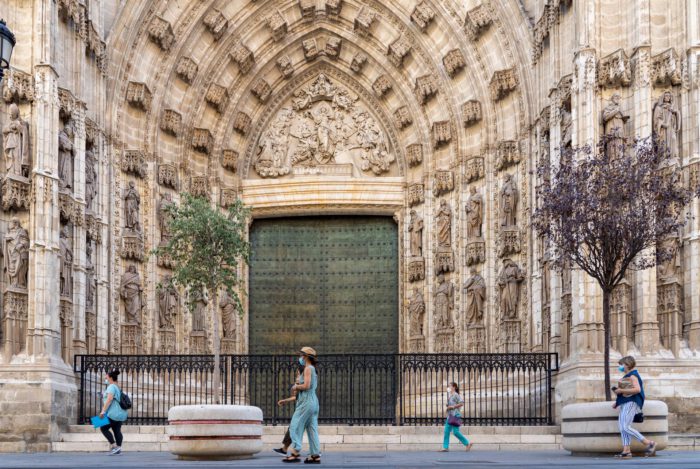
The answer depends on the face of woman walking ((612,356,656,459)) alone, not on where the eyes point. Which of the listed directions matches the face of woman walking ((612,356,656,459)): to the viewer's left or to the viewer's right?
to the viewer's left

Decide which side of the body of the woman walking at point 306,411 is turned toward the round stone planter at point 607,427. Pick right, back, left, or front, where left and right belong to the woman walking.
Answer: back

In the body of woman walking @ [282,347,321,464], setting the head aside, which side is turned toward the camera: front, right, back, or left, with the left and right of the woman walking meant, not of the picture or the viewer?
left

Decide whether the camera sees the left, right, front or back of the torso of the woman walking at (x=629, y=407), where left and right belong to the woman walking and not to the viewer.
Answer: left

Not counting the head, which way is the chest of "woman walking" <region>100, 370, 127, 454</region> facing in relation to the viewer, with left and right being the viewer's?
facing to the left of the viewer

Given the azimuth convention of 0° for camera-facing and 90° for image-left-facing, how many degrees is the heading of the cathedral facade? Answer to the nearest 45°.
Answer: approximately 0°

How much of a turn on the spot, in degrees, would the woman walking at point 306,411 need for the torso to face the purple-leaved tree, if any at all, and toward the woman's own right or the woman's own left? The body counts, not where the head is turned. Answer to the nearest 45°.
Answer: approximately 135° to the woman's own right

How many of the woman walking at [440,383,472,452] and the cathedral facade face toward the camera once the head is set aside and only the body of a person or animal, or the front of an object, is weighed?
1

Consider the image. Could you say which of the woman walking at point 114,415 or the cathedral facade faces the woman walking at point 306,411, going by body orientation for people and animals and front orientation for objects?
the cathedral facade

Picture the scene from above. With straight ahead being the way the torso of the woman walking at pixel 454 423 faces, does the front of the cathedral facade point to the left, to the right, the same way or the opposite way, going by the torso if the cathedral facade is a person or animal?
to the left
